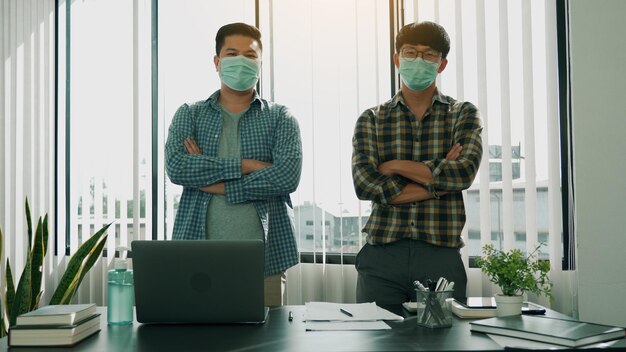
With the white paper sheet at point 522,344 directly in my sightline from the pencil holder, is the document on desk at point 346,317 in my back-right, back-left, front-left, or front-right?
back-right

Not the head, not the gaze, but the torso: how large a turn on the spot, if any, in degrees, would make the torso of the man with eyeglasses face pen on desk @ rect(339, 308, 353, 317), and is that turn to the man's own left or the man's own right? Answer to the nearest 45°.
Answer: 0° — they already face it

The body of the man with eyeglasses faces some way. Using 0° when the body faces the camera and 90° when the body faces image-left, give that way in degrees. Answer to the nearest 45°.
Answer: approximately 0°

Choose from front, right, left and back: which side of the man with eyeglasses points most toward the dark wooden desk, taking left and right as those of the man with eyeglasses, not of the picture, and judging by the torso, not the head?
front

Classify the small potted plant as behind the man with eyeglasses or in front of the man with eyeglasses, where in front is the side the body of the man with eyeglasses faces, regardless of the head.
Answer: in front

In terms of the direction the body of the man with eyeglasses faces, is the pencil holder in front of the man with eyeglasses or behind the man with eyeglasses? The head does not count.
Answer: in front

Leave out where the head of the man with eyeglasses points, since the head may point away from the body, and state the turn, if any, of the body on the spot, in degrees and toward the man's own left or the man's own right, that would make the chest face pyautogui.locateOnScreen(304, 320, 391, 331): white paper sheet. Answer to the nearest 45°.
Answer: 0° — they already face it

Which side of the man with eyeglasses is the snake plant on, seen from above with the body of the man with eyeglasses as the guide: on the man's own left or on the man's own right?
on the man's own right

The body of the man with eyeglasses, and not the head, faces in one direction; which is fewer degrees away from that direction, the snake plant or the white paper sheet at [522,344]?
the white paper sheet
